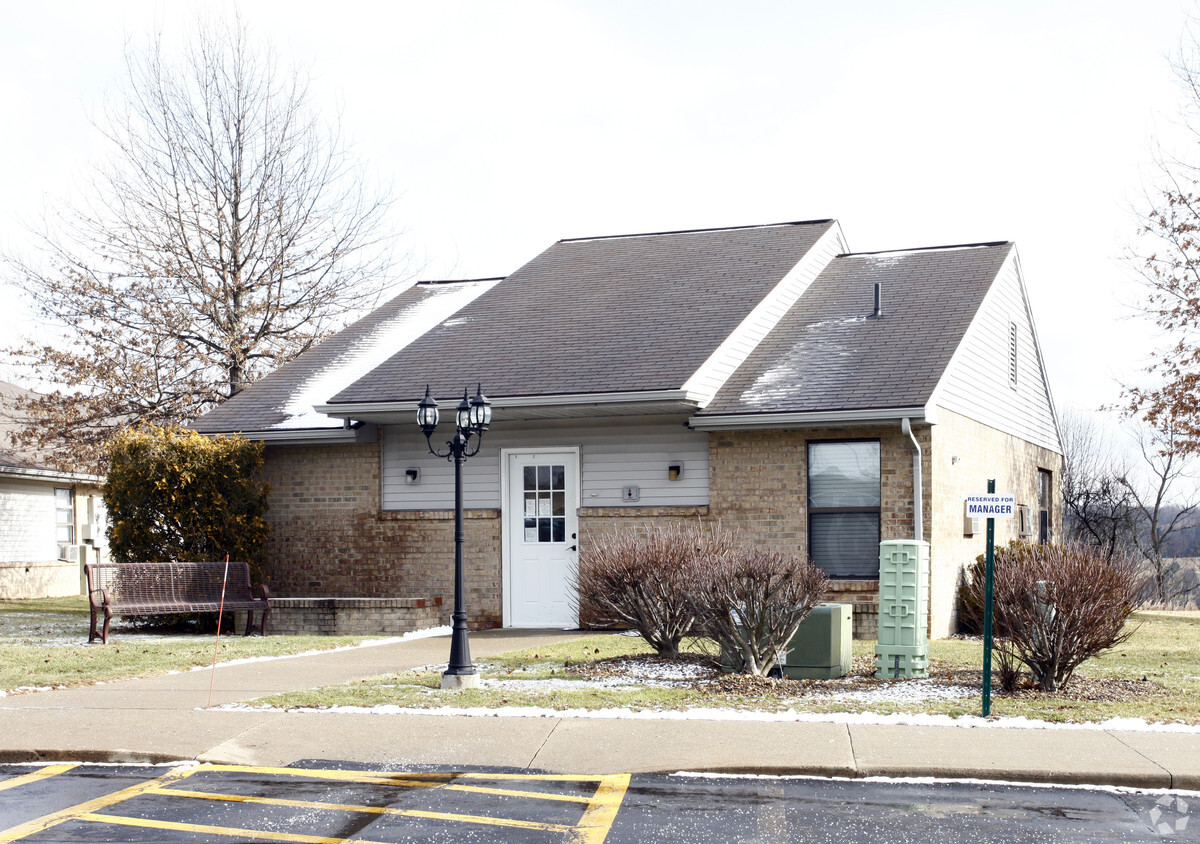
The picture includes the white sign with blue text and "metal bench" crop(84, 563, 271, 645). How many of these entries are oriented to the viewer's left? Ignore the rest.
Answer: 0

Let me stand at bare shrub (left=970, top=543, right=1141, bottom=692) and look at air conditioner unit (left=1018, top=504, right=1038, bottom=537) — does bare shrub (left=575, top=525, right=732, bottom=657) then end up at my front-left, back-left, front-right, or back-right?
front-left

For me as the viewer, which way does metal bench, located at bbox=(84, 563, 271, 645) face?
facing the viewer and to the right of the viewer

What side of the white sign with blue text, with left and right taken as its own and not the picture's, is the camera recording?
front

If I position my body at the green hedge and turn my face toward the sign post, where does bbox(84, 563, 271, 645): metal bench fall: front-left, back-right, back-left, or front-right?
front-right

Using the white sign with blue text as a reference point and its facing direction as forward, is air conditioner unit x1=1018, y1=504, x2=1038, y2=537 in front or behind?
behind

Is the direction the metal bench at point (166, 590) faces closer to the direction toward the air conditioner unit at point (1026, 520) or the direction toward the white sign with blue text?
the white sign with blue text

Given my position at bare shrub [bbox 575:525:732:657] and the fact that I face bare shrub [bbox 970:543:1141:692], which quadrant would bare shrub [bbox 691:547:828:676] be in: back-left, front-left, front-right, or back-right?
front-right

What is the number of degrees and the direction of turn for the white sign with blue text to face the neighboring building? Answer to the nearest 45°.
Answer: approximately 135° to its right

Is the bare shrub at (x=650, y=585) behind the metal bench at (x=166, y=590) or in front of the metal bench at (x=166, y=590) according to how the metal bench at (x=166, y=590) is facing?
in front
